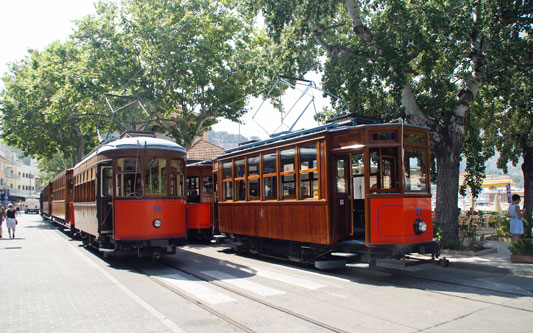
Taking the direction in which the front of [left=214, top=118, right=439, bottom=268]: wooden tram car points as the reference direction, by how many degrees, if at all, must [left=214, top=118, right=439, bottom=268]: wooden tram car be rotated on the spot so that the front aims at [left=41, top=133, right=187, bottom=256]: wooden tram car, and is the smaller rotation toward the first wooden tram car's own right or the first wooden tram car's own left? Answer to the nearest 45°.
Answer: approximately 135° to the first wooden tram car's own right

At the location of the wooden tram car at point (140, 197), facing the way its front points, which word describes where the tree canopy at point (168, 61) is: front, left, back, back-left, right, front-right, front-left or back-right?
back-left

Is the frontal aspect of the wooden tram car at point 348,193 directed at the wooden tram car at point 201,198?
no

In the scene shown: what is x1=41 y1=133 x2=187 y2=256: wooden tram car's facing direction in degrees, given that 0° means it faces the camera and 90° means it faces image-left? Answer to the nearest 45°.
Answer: approximately 315°

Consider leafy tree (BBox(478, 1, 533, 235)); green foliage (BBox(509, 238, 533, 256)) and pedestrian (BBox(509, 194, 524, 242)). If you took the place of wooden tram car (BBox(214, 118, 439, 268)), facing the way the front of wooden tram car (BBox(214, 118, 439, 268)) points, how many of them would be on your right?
0

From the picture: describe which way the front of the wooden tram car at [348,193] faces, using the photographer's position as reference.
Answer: facing the viewer and to the right of the viewer

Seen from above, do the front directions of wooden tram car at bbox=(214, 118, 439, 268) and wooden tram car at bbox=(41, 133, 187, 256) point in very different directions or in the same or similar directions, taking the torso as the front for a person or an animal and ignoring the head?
same or similar directions

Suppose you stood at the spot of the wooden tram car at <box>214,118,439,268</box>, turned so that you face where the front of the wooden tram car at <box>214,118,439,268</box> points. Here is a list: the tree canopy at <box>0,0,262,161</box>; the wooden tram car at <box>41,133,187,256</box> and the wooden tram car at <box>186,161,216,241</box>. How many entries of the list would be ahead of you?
0

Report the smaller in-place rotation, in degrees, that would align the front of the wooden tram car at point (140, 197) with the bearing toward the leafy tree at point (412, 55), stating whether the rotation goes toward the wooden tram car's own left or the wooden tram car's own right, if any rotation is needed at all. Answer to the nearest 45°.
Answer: approximately 45° to the wooden tram car's own left

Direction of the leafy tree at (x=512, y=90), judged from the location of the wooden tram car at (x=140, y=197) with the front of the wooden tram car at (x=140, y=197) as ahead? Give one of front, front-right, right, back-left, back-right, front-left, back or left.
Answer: front-left

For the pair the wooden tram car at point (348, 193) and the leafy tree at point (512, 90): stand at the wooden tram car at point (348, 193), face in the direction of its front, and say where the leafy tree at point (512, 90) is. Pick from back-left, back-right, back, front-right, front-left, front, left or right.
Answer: left

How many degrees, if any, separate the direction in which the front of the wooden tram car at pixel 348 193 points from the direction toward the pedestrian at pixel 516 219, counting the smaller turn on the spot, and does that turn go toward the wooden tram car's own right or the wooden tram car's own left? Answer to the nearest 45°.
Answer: approximately 90° to the wooden tram car's own left

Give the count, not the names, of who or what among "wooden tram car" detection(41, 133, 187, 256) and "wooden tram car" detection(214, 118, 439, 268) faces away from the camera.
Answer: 0
